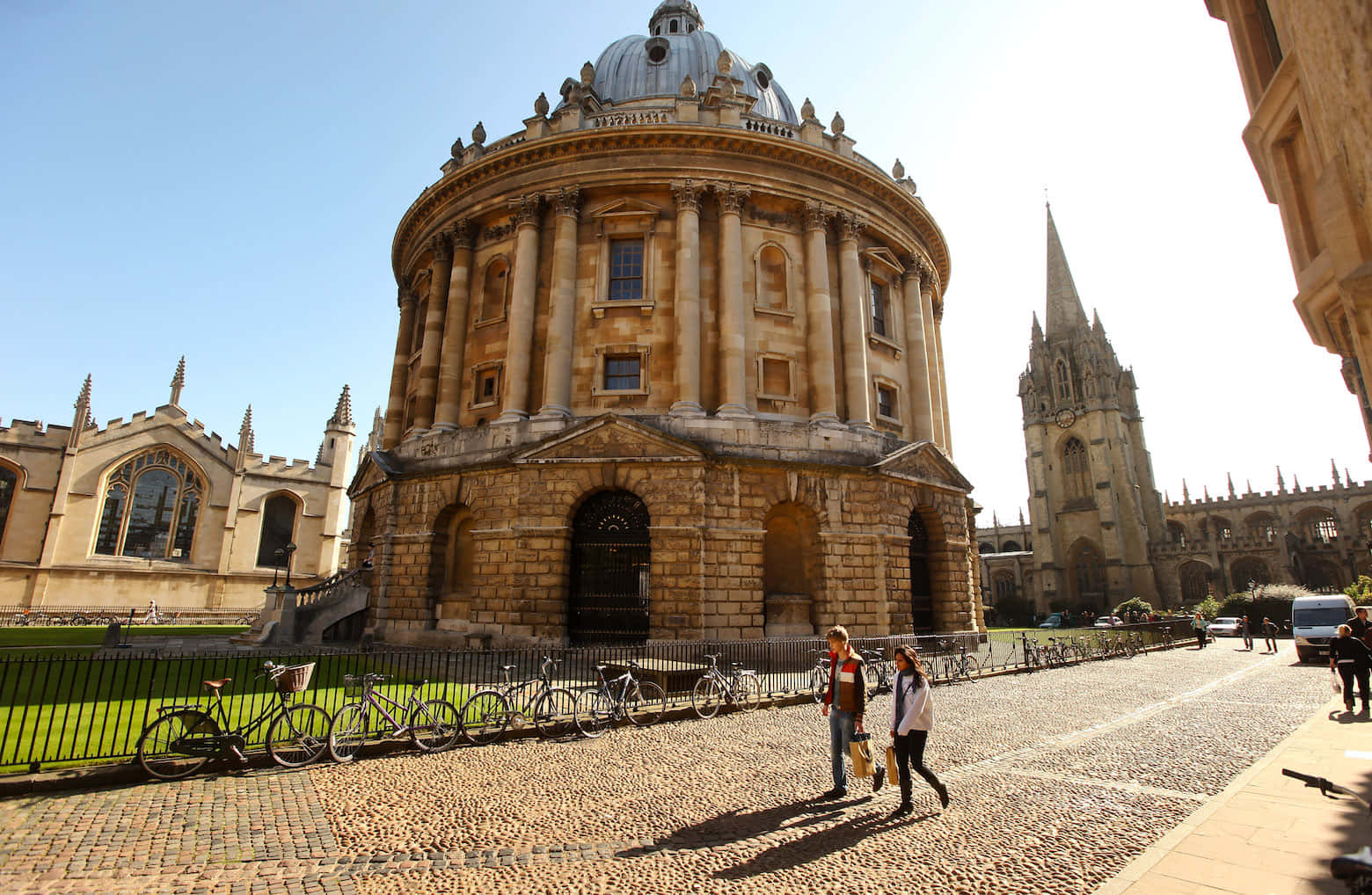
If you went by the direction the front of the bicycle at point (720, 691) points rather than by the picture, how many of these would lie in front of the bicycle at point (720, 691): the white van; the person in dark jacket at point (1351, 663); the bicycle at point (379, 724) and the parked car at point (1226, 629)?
1

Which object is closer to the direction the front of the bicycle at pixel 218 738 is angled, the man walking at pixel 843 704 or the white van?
the white van

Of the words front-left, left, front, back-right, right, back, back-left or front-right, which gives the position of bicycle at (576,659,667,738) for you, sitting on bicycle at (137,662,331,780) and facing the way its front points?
front

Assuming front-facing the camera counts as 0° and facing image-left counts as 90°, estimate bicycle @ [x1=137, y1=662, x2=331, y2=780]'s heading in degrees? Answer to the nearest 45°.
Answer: approximately 270°

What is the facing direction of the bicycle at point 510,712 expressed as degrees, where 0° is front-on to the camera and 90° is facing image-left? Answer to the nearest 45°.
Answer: approximately 225°

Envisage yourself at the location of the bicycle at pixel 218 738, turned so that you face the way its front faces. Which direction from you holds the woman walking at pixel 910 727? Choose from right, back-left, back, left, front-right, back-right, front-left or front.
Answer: front-right

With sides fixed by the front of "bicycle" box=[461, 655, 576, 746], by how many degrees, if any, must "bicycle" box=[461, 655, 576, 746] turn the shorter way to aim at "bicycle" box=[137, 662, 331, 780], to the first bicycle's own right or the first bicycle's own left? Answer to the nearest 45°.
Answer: approximately 180°

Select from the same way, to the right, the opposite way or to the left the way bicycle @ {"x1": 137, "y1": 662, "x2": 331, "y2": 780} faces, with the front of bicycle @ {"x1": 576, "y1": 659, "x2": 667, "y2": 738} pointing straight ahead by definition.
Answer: the same way

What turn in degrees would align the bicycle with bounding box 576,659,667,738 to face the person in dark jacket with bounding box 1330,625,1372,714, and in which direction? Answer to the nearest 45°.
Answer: approximately 45° to its right

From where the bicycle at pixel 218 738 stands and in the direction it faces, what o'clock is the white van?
The white van is roughly at 12 o'clock from the bicycle.

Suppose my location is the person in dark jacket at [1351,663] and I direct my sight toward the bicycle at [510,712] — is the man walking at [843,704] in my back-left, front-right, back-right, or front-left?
front-left
